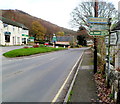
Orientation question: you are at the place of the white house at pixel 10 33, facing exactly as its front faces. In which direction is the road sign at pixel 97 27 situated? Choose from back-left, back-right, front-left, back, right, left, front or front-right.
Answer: front-right

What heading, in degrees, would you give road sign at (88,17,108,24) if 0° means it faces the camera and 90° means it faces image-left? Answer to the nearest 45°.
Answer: approximately 0°

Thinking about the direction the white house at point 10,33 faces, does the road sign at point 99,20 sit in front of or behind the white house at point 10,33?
in front

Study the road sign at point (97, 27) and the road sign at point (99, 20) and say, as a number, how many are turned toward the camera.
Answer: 2

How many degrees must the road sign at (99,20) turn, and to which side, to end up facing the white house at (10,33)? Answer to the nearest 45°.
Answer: approximately 135° to its right
